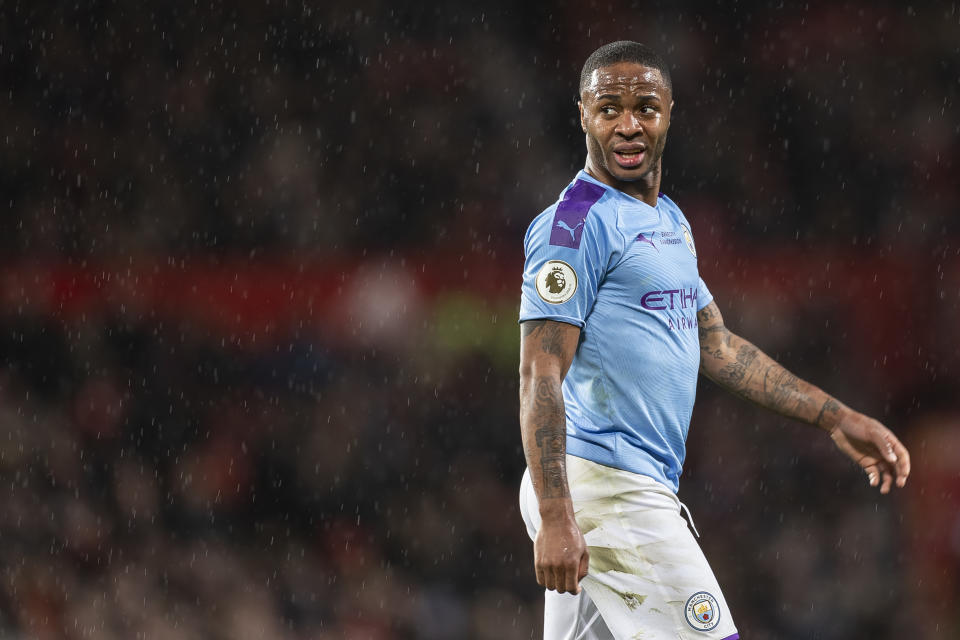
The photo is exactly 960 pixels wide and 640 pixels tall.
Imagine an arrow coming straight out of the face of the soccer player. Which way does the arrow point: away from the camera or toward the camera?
toward the camera

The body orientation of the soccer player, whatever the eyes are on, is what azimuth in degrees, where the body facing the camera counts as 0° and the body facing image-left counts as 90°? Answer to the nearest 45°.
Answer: approximately 315°
